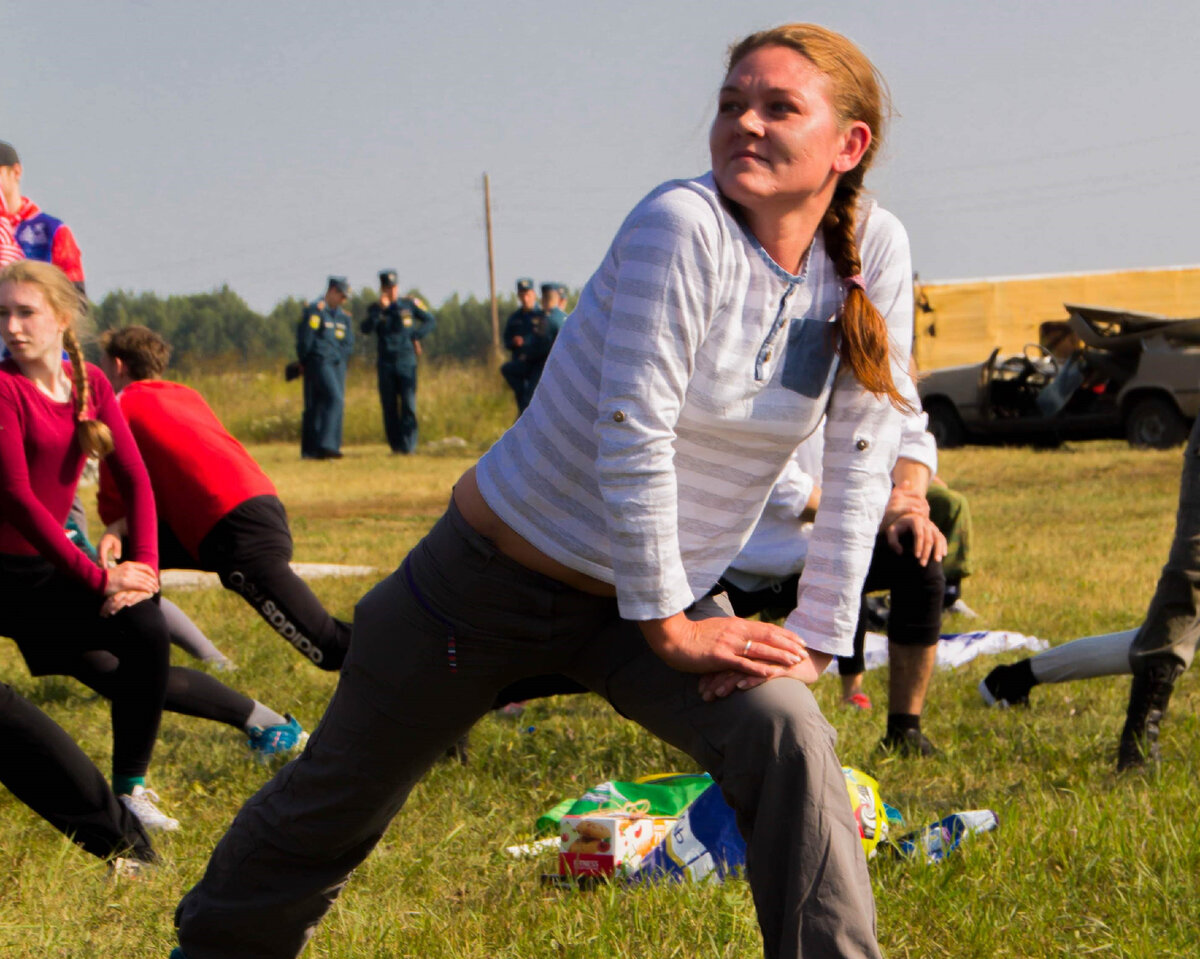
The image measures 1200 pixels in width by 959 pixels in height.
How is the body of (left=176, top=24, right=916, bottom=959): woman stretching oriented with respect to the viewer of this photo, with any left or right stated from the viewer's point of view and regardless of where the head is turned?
facing the viewer and to the right of the viewer

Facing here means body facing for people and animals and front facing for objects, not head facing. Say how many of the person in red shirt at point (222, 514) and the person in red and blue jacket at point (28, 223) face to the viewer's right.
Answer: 0

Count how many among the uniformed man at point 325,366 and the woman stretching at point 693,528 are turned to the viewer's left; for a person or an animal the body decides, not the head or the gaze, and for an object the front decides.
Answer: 0

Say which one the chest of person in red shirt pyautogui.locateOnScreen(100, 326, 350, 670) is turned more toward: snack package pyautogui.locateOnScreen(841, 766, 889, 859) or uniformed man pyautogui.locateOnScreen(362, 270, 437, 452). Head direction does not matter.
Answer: the uniformed man

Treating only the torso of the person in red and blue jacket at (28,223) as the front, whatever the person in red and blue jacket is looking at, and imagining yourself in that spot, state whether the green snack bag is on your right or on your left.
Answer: on your left

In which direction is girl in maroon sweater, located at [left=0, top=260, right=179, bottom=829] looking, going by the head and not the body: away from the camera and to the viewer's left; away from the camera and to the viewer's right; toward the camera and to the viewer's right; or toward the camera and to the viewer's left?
toward the camera and to the viewer's left

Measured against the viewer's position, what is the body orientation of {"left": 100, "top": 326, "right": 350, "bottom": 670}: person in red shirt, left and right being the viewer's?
facing away from the viewer and to the left of the viewer

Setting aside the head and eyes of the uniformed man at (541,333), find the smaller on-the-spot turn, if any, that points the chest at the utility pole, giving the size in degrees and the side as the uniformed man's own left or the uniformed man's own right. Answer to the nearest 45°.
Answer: approximately 135° to the uniformed man's own right

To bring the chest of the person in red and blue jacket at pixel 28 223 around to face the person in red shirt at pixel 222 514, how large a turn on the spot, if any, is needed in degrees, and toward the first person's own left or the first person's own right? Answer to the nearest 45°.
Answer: approximately 45° to the first person's own left

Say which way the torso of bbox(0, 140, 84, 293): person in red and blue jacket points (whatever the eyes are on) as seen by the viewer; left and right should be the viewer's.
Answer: facing the viewer and to the left of the viewer
